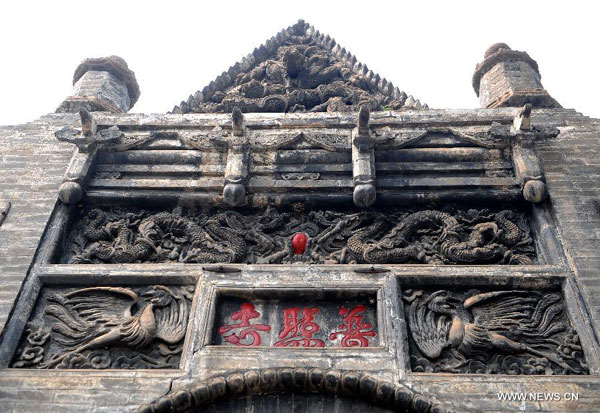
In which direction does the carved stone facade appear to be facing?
toward the camera
